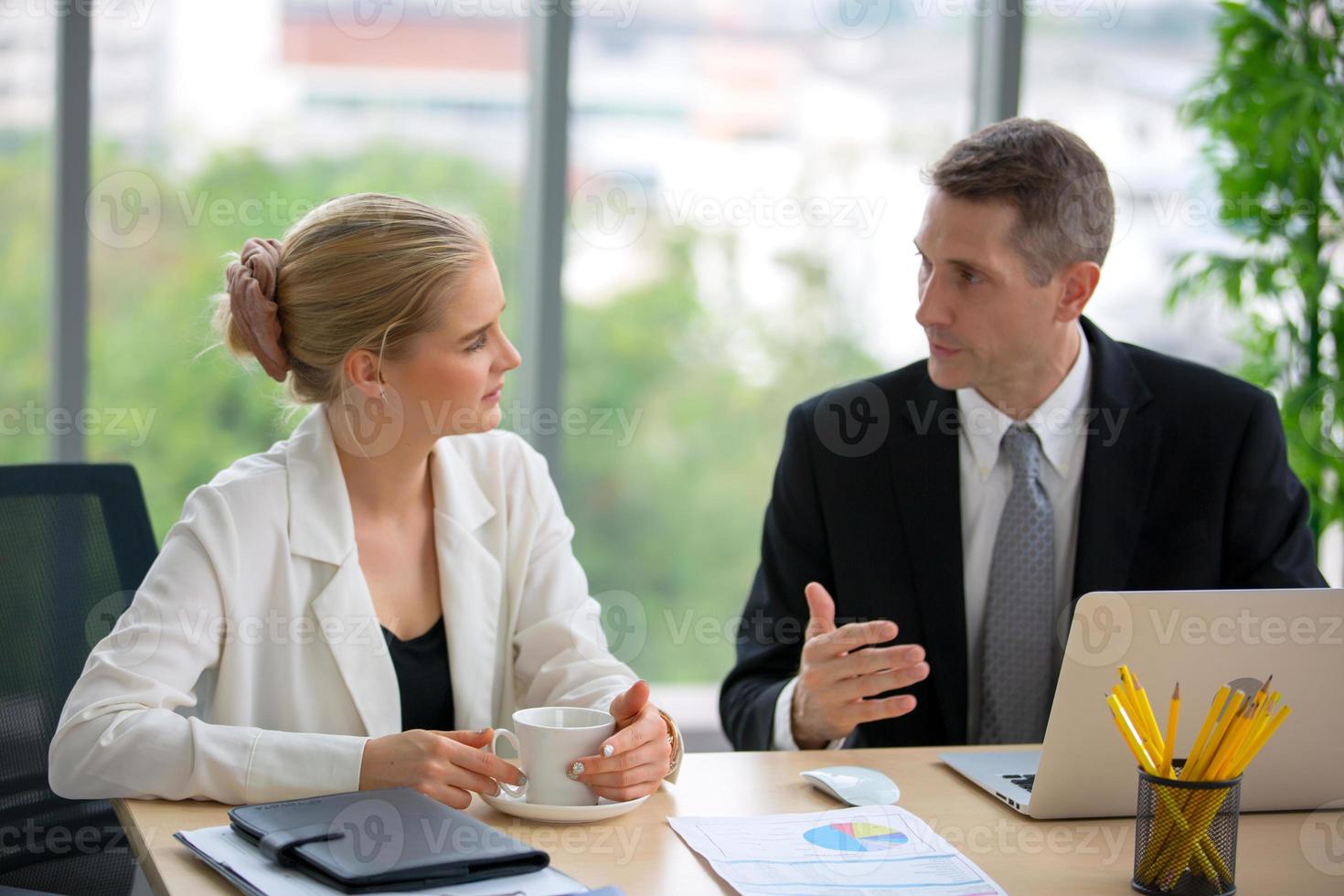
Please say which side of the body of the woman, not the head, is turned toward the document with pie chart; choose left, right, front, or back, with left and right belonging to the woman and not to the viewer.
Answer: front

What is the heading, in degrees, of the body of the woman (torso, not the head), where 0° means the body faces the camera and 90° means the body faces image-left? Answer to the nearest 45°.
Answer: approximately 315°

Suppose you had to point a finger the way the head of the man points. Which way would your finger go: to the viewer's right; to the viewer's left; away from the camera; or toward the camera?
to the viewer's left

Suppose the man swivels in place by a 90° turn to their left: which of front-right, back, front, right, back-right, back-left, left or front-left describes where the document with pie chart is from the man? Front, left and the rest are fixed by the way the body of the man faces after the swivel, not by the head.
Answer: right

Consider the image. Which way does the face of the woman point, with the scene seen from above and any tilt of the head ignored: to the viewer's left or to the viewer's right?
to the viewer's right

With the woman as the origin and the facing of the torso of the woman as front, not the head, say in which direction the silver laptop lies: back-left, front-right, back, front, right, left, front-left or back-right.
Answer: front

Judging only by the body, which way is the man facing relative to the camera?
toward the camera

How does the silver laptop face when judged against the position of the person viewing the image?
facing away from the viewer and to the left of the viewer

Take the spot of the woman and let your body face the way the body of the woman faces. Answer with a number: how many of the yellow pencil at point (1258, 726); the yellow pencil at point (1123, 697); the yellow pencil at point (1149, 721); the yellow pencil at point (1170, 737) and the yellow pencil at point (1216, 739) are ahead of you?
5
